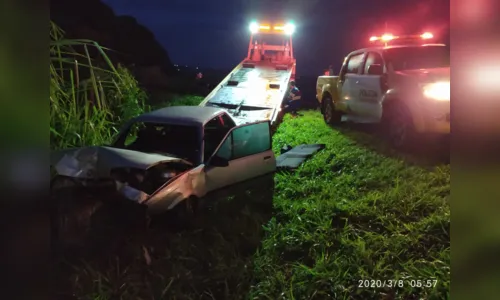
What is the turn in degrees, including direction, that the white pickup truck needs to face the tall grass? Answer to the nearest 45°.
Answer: approximately 90° to its right

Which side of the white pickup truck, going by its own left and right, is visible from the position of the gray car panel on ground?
right

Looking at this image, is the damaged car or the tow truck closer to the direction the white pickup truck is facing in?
the damaged car

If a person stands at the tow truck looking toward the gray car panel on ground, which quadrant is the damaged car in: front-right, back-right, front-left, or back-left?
front-right

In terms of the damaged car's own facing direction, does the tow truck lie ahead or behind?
behind

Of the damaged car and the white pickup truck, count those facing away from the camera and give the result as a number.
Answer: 0

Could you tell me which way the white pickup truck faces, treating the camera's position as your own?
facing the viewer and to the right of the viewer

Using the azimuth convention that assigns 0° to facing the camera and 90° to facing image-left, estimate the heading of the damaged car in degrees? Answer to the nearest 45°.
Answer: approximately 45°

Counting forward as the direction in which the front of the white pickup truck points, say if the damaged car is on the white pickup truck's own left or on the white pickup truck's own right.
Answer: on the white pickup truck's own right
